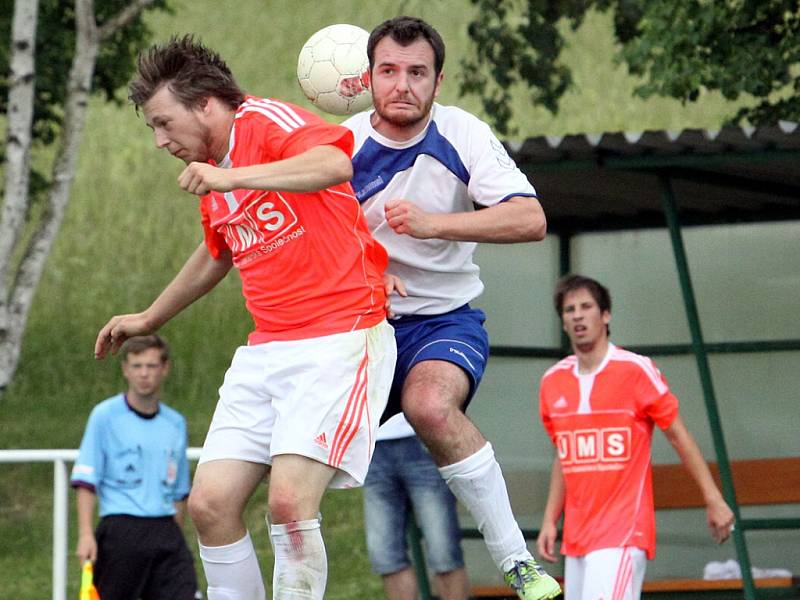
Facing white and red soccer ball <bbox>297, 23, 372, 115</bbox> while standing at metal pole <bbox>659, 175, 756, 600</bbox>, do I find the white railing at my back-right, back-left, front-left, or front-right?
front-right

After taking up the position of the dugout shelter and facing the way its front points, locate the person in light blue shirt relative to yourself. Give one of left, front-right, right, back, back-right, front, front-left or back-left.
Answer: front-right

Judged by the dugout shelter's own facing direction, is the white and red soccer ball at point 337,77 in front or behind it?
in front

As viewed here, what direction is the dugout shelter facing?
toward the camera

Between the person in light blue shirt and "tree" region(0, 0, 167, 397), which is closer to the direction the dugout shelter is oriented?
the person in light blue shirt

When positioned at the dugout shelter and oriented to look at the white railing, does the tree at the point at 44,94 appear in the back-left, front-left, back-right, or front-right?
front-right

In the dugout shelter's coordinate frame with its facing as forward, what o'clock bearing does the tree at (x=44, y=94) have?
The tree is roughly at 4 o'clock from the dugout shelter.

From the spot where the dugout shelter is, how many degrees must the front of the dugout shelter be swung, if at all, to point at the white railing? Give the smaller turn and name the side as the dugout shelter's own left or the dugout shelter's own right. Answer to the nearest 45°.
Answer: approximately 45° to the dugout shelter's own right

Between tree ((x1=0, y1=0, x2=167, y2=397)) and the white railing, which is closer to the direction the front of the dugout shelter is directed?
the white railing

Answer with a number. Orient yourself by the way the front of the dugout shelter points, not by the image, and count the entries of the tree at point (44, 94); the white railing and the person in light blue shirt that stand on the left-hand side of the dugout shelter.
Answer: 0

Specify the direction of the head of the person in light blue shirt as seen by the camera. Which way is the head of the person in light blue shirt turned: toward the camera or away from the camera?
toward the camera

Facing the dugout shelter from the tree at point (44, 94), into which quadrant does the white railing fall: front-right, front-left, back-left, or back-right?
front-right

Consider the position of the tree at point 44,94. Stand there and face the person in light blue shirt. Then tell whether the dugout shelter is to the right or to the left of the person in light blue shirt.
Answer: left
